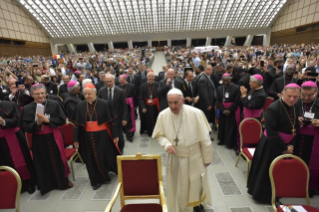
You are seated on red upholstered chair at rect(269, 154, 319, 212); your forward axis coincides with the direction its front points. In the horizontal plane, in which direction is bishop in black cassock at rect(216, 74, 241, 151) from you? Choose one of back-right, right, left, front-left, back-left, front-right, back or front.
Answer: back-right

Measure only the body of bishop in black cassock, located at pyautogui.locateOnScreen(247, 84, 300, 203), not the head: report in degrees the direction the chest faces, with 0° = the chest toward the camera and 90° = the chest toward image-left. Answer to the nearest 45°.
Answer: approximately 315°

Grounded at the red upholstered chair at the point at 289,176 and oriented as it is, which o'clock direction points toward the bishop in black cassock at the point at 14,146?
The bishop in black cassock is roughly at 2 o'clock from the red upholstered chair.

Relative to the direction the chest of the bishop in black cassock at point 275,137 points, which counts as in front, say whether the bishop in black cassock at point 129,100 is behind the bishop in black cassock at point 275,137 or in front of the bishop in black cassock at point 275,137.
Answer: behind

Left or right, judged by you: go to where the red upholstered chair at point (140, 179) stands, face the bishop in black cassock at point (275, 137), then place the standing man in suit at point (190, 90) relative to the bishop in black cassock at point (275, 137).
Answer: left

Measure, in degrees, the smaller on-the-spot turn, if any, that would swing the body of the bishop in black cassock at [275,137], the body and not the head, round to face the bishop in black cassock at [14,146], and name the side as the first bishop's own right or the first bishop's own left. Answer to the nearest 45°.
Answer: approximately 90° to the first bishop's own right

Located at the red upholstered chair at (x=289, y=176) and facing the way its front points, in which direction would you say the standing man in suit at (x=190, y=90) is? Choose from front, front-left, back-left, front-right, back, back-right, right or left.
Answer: back-right

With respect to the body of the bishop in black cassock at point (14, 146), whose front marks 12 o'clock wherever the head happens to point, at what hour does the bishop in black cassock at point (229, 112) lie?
the bishop in black cassock at point (229, 112) is roughly at 8 o'clock from the bishop in black cassock at point (14, 146).

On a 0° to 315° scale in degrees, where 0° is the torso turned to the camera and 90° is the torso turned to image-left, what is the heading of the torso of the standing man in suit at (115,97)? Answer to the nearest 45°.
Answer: approximately 0°
